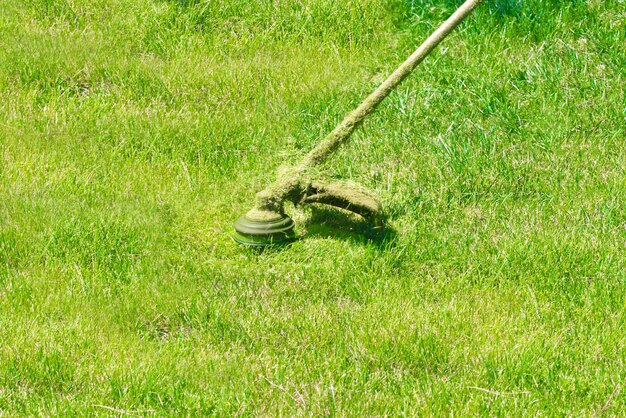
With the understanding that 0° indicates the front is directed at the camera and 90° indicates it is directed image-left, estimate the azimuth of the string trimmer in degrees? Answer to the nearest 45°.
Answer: approximately 90°
